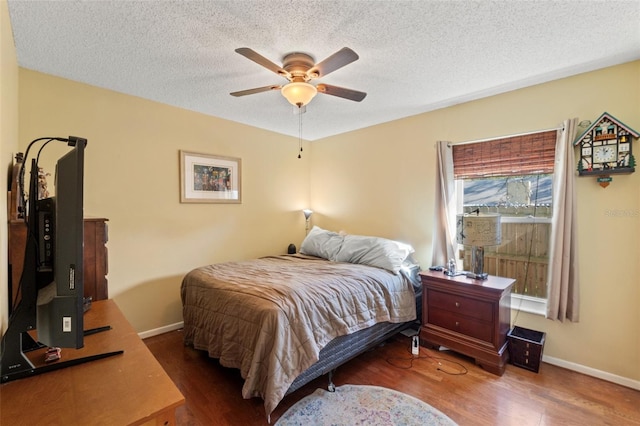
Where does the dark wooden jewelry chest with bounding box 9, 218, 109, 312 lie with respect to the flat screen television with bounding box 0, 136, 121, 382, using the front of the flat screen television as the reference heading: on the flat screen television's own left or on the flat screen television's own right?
on the flat screen television's own left

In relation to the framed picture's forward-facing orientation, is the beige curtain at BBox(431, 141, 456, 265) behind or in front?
in front

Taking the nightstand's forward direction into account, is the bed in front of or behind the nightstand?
in front

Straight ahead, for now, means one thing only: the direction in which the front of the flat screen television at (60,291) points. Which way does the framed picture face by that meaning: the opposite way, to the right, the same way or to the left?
to the right

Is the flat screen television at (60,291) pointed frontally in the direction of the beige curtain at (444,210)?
yes

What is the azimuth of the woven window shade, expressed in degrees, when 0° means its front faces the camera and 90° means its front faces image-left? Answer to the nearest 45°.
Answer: approximately 45°

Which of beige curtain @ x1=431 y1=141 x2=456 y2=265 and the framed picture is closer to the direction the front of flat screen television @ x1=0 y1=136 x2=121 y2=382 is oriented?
the beige curtain

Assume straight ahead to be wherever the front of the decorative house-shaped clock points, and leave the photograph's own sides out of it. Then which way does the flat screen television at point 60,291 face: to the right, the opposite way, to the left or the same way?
the opposite way

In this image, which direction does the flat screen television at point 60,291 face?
to the viewer's right

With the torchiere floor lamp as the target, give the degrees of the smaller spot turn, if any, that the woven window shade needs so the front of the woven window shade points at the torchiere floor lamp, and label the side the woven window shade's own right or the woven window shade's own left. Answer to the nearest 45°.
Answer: approximately 45° to the woven window shade's own right
